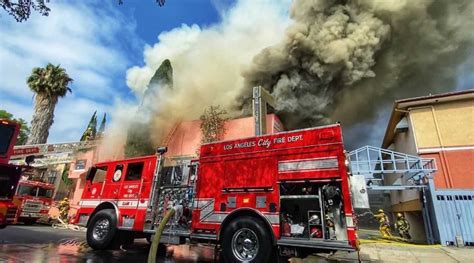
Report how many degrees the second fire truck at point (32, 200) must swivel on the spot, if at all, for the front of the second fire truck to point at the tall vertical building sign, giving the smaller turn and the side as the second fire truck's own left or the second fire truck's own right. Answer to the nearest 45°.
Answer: approximately 45° to the second fire truck's own left

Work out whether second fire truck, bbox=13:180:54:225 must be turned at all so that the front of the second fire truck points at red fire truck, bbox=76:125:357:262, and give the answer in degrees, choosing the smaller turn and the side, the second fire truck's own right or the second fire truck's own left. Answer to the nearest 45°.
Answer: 0° — it already faces it

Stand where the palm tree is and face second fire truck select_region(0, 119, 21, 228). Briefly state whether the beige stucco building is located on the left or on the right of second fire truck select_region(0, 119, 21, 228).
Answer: left

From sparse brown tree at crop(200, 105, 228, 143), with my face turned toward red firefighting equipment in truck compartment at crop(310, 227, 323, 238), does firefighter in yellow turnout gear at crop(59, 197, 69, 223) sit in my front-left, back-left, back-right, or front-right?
back-right

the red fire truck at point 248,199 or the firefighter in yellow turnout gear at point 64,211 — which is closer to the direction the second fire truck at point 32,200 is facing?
the red fire truck

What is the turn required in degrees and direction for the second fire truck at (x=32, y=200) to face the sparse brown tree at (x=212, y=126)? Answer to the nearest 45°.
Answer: approximately 45° to its left

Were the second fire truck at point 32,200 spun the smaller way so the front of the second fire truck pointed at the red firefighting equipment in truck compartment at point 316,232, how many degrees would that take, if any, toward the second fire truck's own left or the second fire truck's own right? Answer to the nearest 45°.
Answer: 0° — it already faces it

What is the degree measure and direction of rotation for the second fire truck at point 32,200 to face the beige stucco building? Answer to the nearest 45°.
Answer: approximately 45° to its left

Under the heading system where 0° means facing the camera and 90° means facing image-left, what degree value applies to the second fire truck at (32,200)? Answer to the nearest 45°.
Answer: approximately 0°
